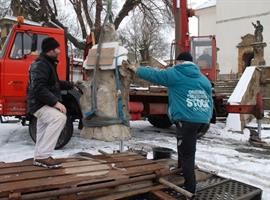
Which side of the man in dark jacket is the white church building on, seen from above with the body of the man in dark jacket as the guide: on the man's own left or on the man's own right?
on the man's own left

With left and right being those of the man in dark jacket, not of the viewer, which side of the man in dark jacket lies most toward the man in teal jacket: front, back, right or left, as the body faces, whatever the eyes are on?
front

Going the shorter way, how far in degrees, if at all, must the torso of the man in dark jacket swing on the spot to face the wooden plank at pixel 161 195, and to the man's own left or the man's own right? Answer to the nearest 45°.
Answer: approximately 45° to the man's own right

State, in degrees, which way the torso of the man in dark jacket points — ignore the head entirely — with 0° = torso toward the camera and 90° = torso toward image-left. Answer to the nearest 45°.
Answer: approximately 270°

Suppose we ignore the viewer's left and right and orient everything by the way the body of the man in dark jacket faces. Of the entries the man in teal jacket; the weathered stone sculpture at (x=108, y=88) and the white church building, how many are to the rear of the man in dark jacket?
0

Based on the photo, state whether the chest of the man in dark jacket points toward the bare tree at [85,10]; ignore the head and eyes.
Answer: no

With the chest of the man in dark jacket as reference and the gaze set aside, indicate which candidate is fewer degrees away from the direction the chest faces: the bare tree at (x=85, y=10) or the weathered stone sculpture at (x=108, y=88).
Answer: the weathered stone sculpture

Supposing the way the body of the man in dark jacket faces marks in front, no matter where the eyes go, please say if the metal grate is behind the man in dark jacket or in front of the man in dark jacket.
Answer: in front

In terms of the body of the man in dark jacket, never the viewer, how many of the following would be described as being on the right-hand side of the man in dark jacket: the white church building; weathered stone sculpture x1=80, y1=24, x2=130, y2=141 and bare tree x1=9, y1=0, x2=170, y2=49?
0
